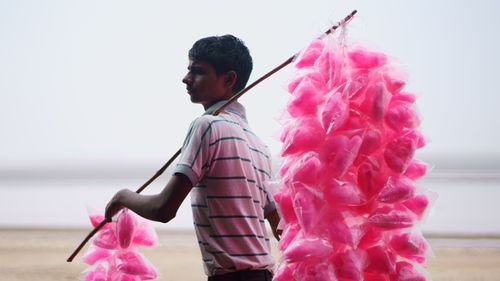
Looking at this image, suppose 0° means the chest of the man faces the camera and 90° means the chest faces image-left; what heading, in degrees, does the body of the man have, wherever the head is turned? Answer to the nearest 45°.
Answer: approximately 135°

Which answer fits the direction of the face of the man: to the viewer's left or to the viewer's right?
to the viewer's left
